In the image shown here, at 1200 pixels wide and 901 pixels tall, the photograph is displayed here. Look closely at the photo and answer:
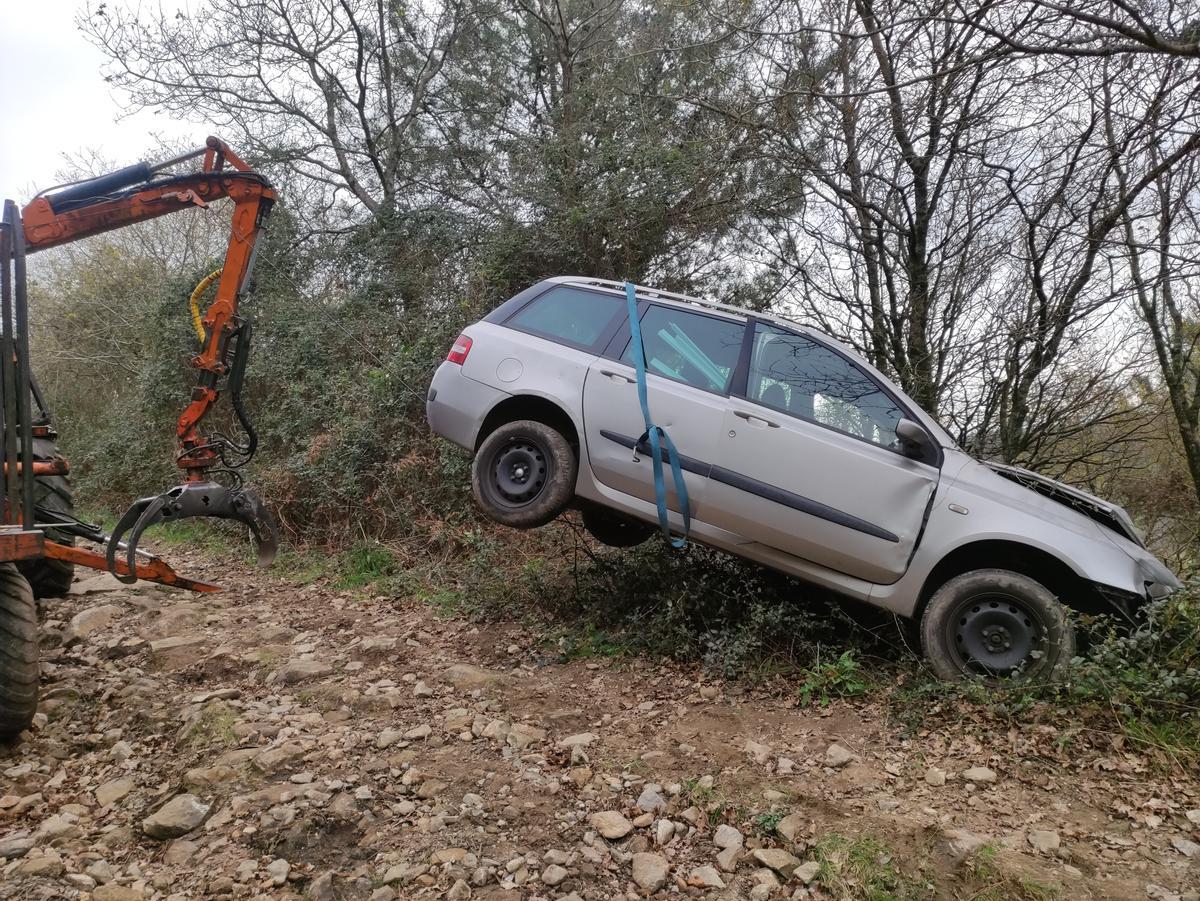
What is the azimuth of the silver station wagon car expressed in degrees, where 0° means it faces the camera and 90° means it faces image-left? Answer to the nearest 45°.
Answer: approximately 270°
